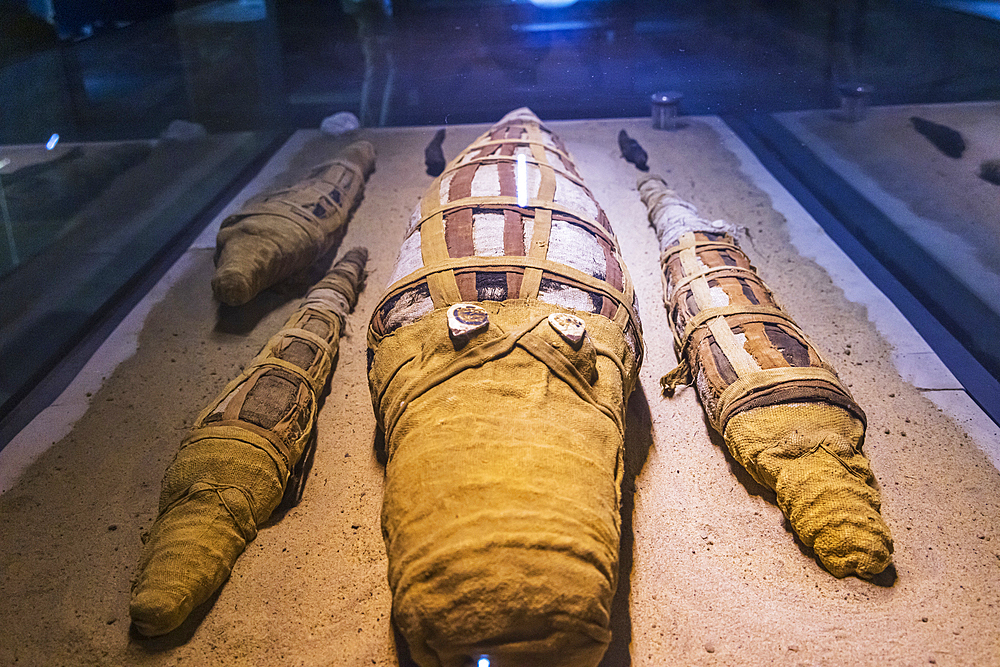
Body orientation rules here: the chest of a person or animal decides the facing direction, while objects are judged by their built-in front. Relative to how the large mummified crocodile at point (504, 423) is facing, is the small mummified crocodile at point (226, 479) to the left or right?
on its right

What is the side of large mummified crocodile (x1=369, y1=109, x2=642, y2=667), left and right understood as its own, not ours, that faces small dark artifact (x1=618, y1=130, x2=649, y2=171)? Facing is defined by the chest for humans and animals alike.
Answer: back

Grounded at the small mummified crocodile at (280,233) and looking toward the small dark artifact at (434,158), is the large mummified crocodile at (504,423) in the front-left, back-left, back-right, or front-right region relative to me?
back-right

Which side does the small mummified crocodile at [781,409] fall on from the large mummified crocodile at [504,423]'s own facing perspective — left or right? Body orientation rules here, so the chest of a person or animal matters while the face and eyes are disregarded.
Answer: on its left

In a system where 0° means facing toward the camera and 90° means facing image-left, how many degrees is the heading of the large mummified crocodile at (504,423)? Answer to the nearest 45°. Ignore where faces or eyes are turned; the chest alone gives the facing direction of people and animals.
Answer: approximately 0°

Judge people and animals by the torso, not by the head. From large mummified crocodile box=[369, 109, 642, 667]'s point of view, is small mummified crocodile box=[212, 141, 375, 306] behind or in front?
behind

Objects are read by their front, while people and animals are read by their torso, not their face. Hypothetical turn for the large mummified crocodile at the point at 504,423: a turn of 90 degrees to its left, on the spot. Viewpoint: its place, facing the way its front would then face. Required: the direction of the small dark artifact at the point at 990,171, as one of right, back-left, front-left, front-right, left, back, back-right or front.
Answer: front-left

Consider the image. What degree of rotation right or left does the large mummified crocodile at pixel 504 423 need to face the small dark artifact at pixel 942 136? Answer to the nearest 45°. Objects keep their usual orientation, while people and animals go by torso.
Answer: approximately 135° to its left
